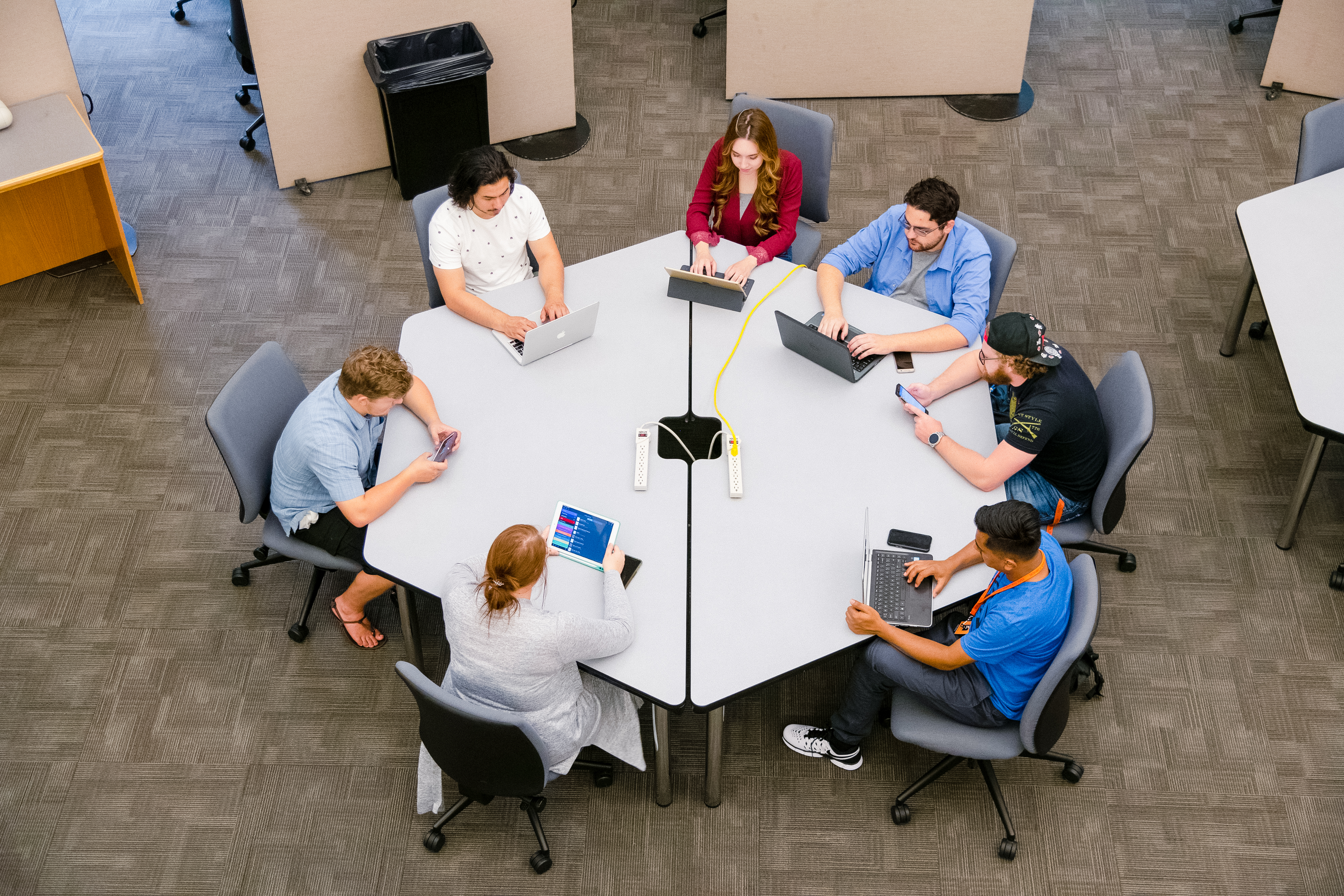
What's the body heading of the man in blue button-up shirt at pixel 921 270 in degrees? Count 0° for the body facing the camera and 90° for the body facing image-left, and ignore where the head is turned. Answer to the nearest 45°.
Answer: approximately 45°

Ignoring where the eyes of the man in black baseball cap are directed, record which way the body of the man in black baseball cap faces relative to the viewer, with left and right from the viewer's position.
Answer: facing to the left of the viewer

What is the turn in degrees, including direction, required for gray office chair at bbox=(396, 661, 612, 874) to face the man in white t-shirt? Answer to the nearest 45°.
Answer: approximately 45° to its left

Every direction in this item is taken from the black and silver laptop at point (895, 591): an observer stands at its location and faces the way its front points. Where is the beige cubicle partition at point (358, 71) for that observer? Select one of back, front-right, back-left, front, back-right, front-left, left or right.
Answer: back-left

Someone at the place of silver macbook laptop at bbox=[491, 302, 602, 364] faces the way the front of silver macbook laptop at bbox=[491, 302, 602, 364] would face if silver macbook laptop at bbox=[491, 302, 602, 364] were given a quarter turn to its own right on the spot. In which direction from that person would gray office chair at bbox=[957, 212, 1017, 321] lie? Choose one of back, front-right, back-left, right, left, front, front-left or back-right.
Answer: front-right

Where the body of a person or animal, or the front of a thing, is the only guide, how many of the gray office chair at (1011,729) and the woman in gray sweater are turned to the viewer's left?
1

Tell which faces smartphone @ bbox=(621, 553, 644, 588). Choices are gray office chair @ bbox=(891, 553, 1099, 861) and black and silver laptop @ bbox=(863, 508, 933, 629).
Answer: the gray office chair

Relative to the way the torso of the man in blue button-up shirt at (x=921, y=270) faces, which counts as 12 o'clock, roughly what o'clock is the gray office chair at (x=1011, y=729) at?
The gray office chair is roughly at 10 o'clock from the man in blue button-up shirt.

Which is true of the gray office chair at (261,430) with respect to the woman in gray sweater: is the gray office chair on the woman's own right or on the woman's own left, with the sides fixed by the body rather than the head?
on the woman's own left

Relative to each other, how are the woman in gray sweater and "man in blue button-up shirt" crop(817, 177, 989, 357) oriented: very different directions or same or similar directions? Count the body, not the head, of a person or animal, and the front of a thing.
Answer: very different directions

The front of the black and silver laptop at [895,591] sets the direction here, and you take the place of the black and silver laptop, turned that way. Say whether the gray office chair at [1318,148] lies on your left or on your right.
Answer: on your left
